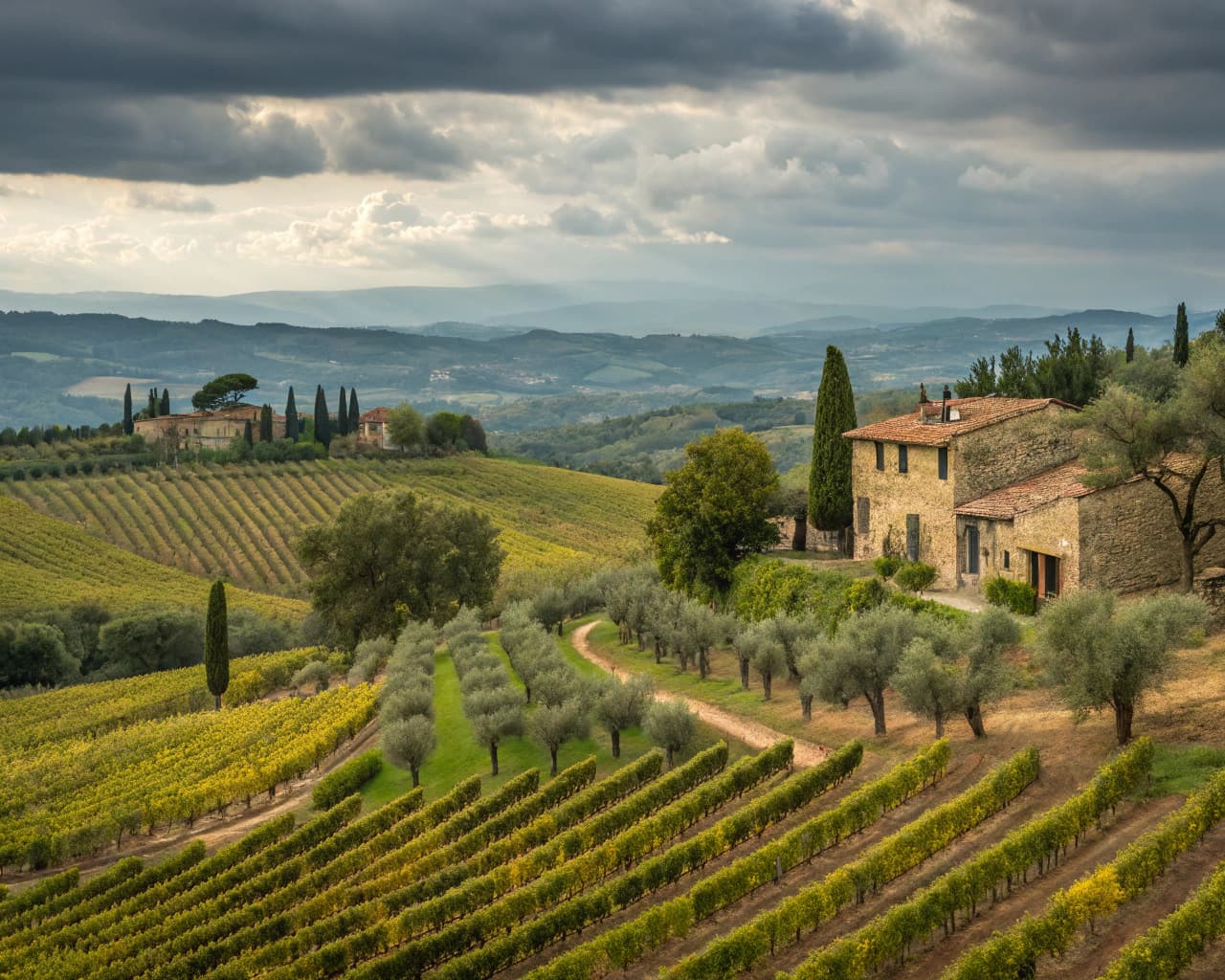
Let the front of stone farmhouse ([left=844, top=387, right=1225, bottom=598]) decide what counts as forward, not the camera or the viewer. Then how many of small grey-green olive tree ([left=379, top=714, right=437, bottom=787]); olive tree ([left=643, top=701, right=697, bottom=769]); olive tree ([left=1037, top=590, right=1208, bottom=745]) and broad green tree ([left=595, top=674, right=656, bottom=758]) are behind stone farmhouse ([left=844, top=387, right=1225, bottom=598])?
0

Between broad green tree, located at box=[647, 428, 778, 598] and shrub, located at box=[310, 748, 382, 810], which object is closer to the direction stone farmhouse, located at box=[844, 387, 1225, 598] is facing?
the shrub

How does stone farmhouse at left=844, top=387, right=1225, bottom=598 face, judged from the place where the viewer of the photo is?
facing the viewer and to the left of the viewer

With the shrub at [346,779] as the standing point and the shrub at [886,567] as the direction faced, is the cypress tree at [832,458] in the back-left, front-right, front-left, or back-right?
front-left

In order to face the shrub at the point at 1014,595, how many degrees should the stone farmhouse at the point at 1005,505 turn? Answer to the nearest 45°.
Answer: approximately 45° to its left

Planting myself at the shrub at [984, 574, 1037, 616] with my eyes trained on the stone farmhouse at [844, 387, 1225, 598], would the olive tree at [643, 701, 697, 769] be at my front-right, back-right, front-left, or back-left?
back-left

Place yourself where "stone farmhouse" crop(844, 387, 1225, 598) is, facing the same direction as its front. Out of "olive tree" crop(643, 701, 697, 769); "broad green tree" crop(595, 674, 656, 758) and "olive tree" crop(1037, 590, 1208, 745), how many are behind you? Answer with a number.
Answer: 0

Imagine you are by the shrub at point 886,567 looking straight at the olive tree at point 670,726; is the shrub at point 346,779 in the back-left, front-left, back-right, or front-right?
front-right

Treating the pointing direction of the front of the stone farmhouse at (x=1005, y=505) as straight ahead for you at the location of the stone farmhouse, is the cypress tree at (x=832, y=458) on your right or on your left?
on your right

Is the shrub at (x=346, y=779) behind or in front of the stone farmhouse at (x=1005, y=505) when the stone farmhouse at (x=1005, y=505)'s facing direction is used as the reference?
in front

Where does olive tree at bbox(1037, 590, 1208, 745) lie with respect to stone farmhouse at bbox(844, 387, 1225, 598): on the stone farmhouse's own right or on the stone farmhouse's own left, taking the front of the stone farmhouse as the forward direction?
on the stone farmhouse's own left

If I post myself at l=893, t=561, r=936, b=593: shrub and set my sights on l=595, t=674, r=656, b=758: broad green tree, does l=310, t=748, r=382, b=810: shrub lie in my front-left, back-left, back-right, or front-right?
front-right

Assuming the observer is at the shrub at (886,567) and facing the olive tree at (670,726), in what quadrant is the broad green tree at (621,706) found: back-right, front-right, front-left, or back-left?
front-right

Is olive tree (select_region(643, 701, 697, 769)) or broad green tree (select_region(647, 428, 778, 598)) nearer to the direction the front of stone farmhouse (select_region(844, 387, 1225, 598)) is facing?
the olive tree

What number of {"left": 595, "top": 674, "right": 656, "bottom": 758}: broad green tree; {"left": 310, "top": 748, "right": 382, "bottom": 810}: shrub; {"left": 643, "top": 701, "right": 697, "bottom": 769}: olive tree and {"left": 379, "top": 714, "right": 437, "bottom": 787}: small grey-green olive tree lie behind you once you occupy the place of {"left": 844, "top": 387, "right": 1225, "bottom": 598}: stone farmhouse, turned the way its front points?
0

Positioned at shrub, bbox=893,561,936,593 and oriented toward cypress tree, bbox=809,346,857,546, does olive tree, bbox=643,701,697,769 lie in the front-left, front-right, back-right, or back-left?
back-left

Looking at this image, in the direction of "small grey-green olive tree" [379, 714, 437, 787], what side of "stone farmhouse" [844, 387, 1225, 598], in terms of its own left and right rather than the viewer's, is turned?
front
